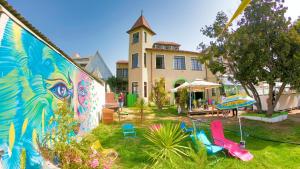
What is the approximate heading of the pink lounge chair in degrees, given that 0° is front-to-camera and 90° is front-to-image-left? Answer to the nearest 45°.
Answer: approximately 315°

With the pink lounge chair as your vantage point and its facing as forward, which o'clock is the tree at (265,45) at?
The tree is roughly at 8 o'clock from the pink lounge chair.

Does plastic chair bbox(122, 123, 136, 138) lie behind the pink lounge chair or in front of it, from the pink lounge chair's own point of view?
behind

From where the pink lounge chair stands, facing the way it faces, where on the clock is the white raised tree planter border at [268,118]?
The white raised tree planter border is roughly at 8 o'clock from the pink lounge chair.
